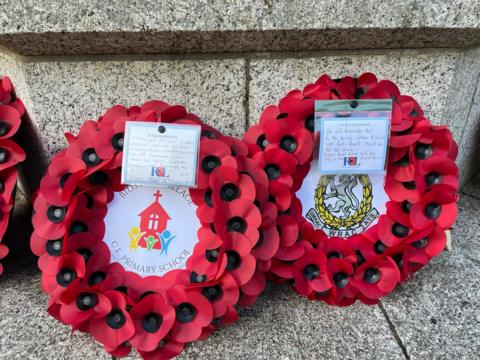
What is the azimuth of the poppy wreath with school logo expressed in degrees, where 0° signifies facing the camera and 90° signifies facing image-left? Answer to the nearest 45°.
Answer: approximately 0°

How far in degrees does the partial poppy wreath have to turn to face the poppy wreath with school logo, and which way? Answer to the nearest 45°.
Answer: approximately 45° to its left

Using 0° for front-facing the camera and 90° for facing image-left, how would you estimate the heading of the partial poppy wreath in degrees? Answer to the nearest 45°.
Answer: approximately 0°

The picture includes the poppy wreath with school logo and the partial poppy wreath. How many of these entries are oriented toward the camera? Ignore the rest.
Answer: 2
